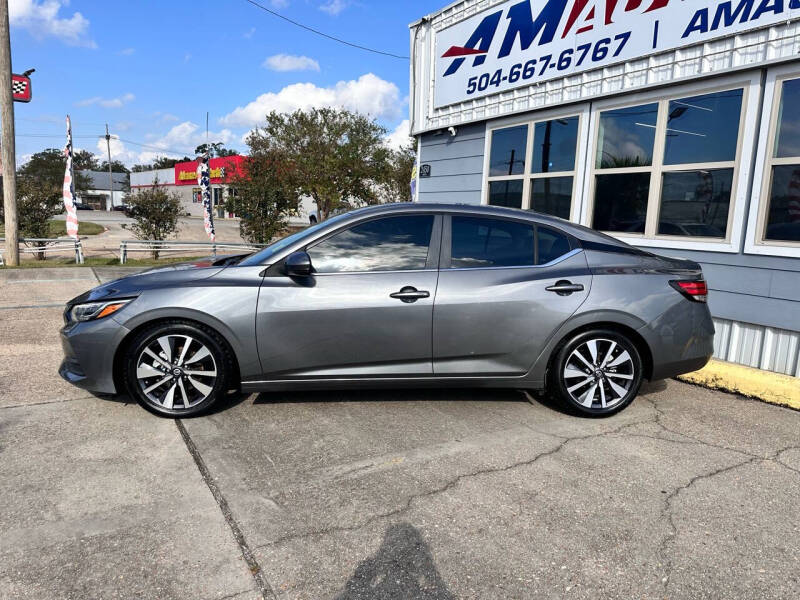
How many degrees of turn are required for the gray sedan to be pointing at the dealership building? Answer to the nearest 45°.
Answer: approximately 135° to its right

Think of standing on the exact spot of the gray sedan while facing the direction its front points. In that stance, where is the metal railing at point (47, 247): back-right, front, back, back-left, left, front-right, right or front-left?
front-right

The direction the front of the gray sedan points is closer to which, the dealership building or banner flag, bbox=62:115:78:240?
the banner flag

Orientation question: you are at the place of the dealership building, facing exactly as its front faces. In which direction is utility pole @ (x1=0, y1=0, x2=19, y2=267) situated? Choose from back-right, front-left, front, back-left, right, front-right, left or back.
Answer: front-right

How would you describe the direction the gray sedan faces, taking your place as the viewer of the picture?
facing to the left of the viewer

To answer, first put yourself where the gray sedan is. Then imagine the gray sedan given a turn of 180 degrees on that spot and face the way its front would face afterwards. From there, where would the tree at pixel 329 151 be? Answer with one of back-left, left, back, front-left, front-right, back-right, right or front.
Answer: left

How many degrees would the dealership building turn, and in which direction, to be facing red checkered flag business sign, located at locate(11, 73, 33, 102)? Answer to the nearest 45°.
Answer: approximately 45° to its right

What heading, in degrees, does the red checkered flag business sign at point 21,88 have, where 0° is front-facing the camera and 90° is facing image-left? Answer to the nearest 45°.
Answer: approximately 0°

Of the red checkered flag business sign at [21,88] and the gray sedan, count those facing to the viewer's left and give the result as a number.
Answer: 1
